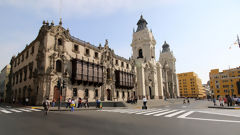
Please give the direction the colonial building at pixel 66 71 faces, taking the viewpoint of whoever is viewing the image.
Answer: facing the viewer and to the right of the viewer
